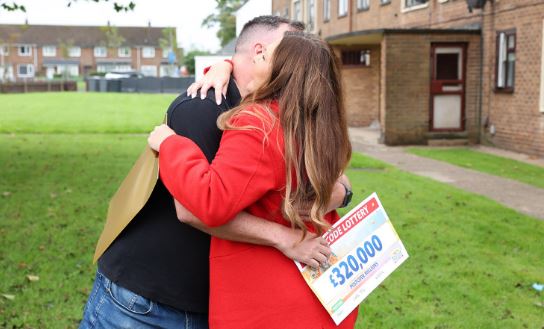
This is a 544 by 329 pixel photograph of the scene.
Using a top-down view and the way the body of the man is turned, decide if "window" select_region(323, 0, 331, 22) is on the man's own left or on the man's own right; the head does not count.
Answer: on the man's own left

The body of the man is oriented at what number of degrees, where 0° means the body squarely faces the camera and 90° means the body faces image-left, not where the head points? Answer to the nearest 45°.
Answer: approximately 270°

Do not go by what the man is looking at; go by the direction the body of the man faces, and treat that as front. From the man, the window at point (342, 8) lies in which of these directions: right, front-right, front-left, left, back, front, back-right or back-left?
left

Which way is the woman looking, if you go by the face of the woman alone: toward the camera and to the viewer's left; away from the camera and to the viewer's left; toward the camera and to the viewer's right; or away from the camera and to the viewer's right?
away from the camera and to the viewer's left
